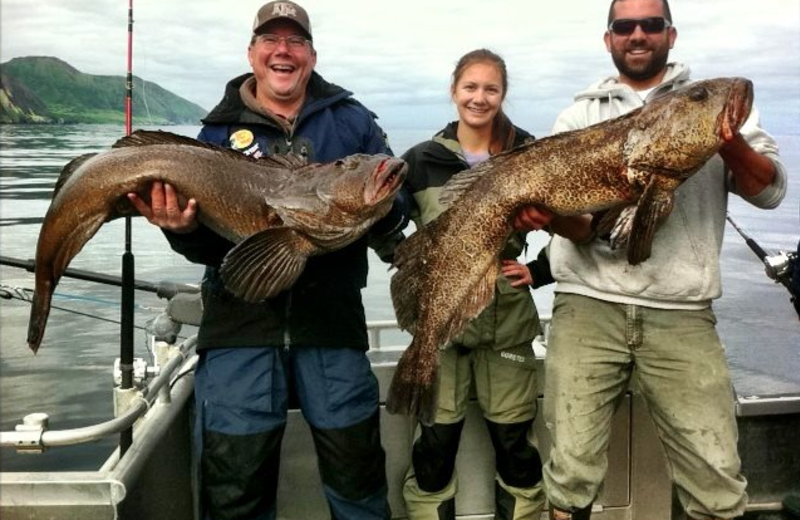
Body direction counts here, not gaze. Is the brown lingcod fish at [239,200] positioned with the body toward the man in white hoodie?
yes

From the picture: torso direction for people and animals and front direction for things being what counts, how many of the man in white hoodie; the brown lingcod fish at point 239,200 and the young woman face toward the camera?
2

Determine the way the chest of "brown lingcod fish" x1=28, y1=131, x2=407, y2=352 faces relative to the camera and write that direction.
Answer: to the viewer's right

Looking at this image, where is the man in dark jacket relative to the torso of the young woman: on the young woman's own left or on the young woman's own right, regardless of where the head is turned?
on the young woman's own right

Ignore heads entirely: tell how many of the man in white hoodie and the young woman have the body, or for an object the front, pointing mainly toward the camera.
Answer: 2

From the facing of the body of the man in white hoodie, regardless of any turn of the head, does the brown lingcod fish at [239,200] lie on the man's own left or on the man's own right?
on the man's own right

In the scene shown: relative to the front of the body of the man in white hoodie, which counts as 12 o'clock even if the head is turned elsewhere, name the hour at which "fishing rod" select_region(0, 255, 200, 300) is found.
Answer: The fishing rod is roughly at 3 o'clock from the man in white hoodie.

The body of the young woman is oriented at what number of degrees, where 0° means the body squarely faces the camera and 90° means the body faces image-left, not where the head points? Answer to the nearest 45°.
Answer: approximately 0°
